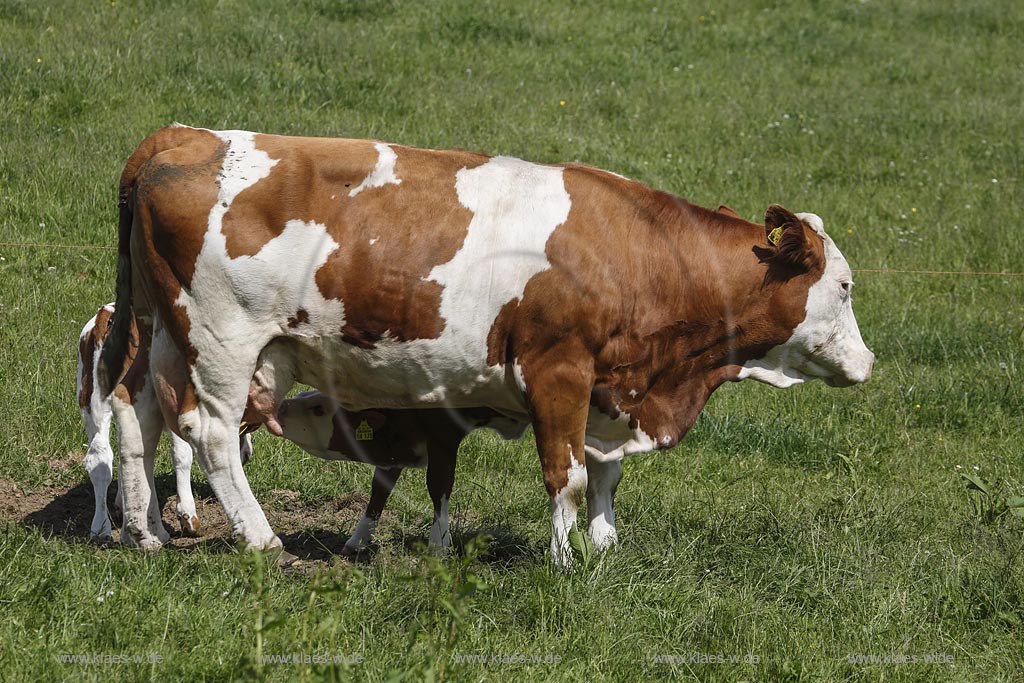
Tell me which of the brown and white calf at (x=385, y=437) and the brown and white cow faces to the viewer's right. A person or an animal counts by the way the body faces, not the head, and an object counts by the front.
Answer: the brown and white cow

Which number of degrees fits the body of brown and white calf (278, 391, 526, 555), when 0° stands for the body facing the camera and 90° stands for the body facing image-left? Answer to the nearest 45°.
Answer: approximately 90°

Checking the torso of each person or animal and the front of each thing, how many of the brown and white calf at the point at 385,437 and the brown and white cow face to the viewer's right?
1

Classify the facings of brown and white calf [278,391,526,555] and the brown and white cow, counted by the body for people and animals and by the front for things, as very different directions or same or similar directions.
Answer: very different directions

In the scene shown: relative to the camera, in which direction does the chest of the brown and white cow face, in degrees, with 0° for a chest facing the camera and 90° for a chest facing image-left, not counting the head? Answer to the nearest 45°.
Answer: approximately 270°
